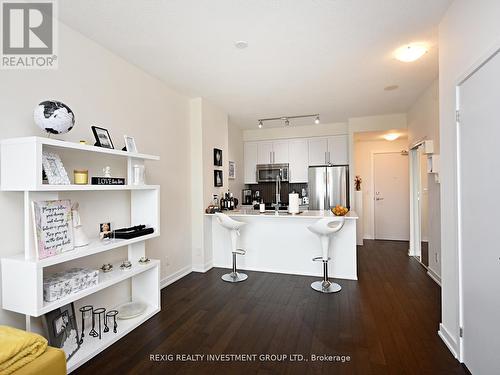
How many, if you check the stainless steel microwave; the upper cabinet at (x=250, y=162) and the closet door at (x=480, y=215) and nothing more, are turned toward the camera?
2

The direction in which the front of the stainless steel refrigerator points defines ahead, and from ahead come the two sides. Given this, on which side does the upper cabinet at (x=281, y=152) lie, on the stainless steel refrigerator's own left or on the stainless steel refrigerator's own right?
on the stainless steel refrigerator's own right

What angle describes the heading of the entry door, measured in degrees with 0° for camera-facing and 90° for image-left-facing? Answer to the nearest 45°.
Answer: approximately 0°

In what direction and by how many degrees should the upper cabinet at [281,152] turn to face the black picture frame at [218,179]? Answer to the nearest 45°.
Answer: approximately 45° to its right

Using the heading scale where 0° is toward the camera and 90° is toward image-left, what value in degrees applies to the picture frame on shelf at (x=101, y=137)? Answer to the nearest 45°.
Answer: approximately 315°

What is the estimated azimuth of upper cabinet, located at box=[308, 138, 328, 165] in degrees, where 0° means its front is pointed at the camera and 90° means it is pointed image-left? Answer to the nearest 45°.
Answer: approximately 0°

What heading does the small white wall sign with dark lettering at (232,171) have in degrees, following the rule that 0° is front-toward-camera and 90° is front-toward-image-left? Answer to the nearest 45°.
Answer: approximately 315°

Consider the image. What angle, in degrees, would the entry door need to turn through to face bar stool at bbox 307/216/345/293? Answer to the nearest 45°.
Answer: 0° — it already faces it

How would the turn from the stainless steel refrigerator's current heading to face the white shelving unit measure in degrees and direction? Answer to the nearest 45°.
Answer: approximately 45° to its right
